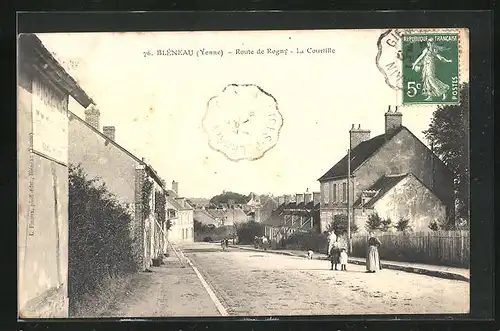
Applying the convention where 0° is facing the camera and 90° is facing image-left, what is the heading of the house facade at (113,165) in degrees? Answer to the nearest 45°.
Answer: approximately 270°

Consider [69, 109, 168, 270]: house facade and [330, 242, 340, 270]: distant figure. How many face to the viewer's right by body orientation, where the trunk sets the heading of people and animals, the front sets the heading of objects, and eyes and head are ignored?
1

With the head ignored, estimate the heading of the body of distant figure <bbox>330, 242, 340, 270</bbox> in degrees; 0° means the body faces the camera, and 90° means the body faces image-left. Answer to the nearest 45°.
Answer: approximately 0°
